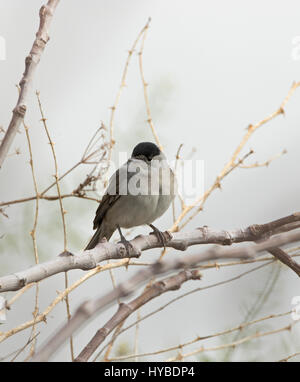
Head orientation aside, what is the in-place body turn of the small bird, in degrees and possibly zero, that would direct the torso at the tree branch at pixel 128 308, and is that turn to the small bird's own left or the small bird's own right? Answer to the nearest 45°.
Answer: approximately 45° to the small bird's own right

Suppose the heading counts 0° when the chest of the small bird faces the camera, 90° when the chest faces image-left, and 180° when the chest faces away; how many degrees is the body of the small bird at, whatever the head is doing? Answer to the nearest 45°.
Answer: approximately 315°

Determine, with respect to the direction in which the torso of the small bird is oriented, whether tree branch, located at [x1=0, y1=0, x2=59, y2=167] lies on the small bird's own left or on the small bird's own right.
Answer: on the small bird's own right

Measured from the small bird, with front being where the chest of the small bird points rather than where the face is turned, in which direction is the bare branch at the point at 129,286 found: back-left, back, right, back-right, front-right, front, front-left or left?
front-right
